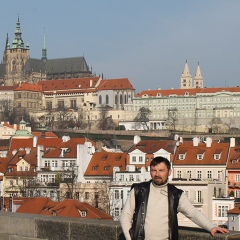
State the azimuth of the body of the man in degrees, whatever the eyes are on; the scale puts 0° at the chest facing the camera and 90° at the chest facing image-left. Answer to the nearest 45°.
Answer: approximately 0°
